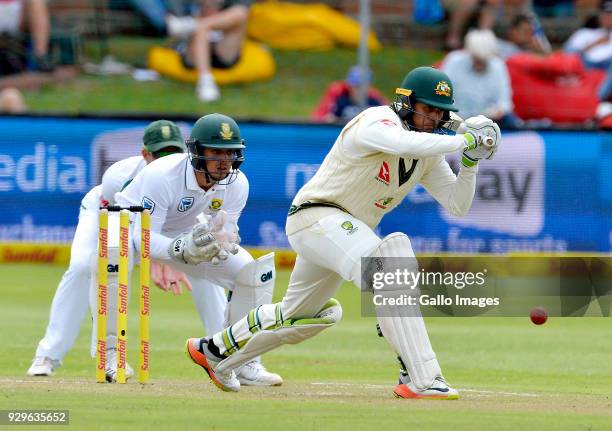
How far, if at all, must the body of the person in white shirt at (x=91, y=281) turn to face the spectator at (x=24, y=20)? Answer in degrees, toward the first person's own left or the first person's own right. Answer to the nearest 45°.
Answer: approximately 135° to the first person's own left

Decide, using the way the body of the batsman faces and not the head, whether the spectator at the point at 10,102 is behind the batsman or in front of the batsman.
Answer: behind

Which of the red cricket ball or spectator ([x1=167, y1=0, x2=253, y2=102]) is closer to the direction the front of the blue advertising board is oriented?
the red cricket ball

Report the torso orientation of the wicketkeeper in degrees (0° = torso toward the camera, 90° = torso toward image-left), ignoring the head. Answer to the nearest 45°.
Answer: approximately 315°

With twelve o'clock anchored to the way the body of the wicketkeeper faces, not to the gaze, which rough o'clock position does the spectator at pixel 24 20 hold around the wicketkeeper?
The spectator is roughly at 7 o'clock from the wicketkeeper.

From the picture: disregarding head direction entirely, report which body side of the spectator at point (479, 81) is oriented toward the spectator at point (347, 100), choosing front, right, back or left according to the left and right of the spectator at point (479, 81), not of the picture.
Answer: right

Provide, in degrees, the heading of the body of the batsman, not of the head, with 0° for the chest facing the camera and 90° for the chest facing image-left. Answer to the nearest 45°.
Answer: approximately 315°

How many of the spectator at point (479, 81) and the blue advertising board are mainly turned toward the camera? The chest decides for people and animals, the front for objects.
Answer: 2
